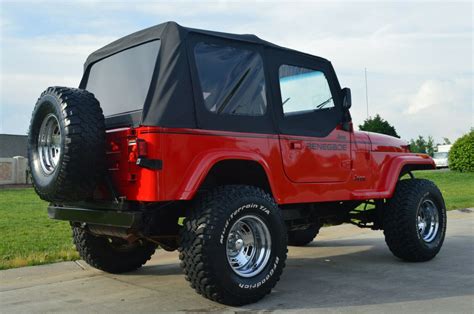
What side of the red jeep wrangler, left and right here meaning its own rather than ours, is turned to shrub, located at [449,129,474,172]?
front

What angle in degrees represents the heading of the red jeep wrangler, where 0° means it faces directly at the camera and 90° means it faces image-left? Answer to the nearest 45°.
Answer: approximately 225°
